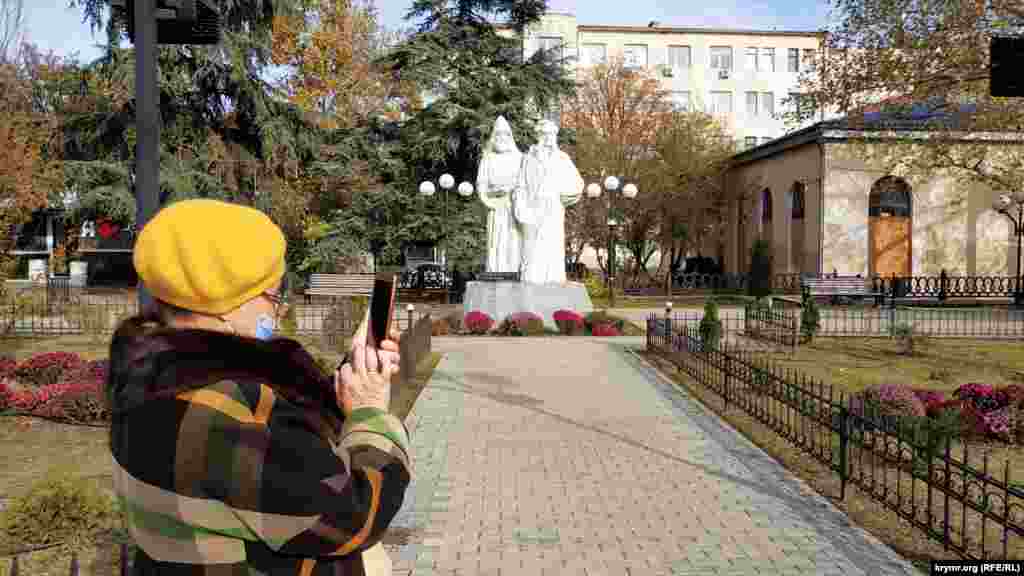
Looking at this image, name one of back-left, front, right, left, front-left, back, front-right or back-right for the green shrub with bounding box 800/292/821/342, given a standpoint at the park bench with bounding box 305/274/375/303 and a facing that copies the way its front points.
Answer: front-left

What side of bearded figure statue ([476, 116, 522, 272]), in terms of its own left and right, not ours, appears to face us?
front

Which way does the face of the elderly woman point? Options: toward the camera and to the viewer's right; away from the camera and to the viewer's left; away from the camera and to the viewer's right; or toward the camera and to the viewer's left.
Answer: away from the camera and to the viewer's right

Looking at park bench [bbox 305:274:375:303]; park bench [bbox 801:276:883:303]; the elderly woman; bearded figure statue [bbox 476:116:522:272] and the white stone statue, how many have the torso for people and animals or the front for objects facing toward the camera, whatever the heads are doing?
4

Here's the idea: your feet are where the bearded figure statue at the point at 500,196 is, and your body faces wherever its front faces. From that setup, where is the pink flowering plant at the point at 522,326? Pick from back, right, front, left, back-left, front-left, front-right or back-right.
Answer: front

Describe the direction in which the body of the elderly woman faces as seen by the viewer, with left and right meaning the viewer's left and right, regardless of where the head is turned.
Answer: facing away from the viewer and to the right of the viewer

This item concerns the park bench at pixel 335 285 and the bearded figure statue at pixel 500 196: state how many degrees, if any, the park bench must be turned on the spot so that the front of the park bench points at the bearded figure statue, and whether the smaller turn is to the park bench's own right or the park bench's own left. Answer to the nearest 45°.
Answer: approximately 45° to the park bench's own left

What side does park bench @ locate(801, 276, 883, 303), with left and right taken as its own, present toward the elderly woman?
front

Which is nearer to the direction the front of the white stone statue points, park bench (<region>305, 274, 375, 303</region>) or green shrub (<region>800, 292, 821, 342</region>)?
the green shrub

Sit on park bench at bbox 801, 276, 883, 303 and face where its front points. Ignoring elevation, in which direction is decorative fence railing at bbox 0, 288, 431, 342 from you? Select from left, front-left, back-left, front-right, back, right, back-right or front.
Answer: front-right

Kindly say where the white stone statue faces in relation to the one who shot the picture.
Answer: facing the viewer

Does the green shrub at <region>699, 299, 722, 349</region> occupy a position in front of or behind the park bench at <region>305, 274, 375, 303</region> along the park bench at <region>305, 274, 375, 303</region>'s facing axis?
in front

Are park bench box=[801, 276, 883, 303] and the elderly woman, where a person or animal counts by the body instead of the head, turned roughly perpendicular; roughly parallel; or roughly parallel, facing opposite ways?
roughly parallel, facing opposite ways
